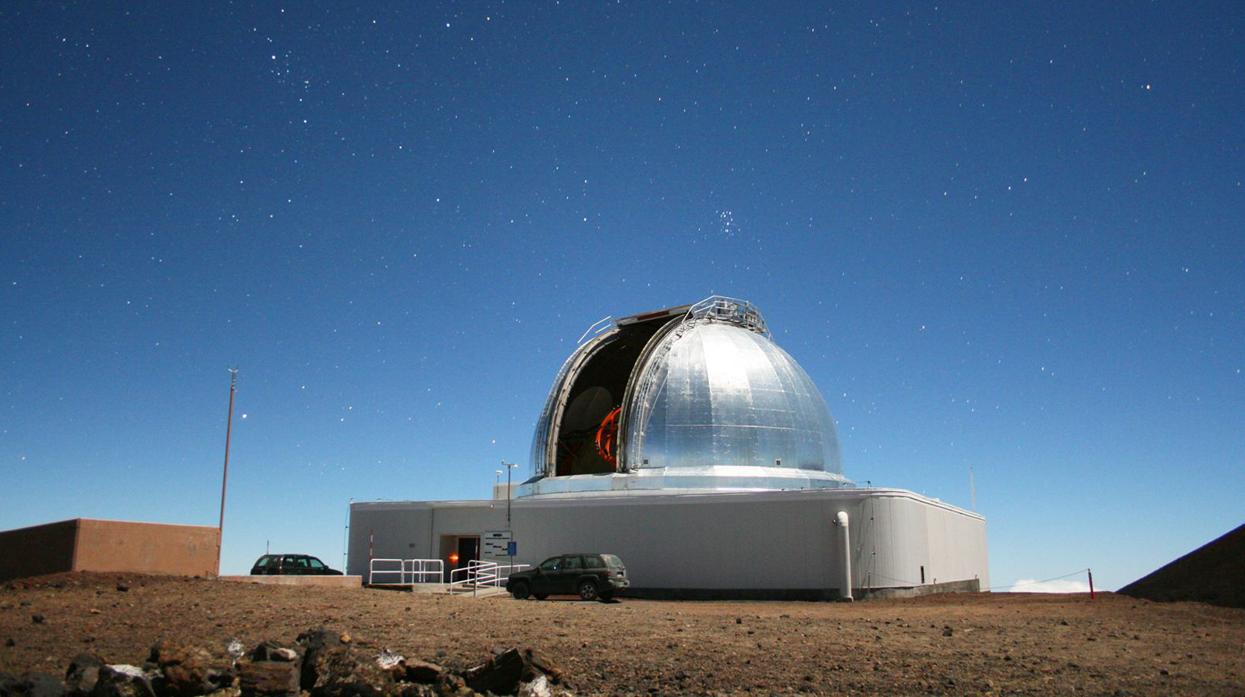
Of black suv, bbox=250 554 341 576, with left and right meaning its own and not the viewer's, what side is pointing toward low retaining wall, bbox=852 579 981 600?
front

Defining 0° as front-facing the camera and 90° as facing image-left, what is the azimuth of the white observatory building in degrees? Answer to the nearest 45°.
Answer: approximately 45°

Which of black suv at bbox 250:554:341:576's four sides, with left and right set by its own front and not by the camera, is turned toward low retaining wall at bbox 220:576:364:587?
right

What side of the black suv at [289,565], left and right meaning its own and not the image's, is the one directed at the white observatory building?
front

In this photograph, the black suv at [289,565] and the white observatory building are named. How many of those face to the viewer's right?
1

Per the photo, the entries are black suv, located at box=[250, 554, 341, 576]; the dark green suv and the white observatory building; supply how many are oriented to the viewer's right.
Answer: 1

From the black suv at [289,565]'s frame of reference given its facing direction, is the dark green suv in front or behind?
in front

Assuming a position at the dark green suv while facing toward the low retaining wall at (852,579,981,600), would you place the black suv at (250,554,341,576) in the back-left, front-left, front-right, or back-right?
back-left

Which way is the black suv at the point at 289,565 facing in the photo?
to the viewer's right
